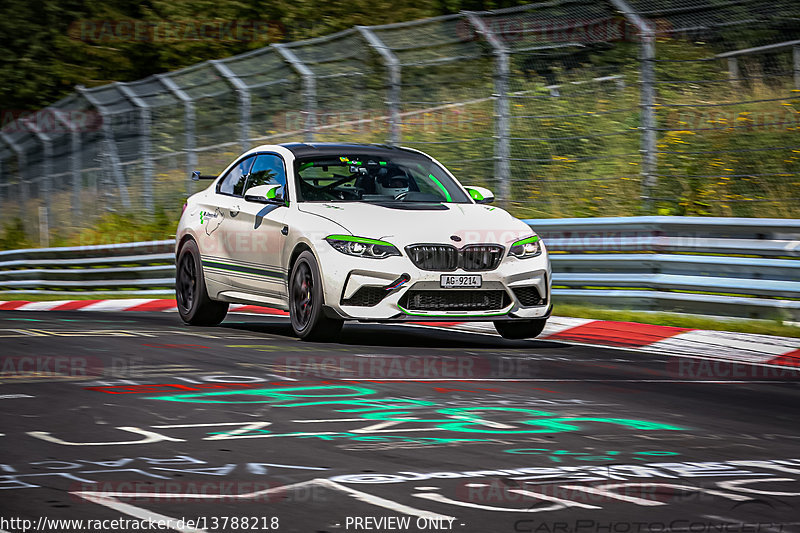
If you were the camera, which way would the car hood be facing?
facing the viewer and to the right of the viewer

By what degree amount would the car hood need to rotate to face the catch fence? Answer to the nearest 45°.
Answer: approximately 135° to its left

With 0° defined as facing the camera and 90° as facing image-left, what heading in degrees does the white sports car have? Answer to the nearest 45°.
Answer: approximately 315°
